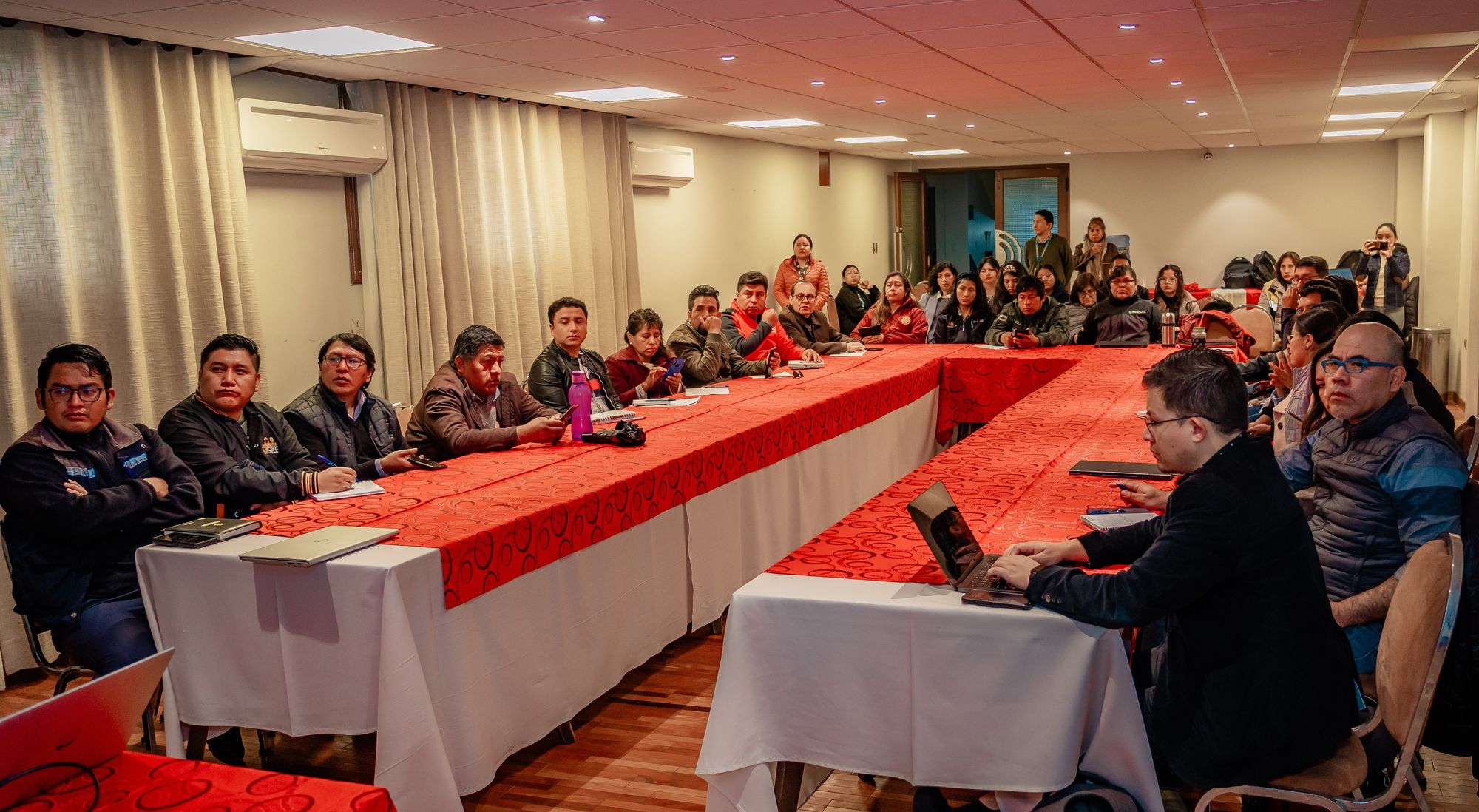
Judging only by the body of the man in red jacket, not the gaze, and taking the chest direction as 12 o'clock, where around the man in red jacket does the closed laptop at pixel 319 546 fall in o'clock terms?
The closed laptop is roughly at 2 o'clock from the man in red jacket.

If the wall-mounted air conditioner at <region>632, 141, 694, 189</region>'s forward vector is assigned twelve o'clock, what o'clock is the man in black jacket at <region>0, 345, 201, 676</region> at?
The man in black jacket is roughly at 2 o'clock from the wall-mounted air conditioner.

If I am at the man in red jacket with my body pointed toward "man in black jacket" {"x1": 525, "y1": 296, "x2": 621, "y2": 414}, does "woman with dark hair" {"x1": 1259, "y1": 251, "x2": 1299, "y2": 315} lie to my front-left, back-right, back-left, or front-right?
back-left

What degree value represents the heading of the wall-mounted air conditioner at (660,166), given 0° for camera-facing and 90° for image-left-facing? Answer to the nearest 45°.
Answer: approximately 315°

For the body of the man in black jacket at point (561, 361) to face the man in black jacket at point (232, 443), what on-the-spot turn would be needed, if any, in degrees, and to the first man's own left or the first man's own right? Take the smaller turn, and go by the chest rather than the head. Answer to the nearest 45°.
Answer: approximately 90° to the first man's own right

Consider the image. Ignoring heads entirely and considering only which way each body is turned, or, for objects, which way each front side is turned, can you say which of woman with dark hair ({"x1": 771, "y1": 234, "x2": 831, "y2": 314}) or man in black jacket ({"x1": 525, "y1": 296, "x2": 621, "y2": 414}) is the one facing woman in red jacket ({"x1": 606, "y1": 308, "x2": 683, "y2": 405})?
the woman with dark hair

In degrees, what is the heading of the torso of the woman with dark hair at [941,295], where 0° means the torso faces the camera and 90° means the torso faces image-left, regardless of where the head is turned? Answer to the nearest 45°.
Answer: approximately 0°

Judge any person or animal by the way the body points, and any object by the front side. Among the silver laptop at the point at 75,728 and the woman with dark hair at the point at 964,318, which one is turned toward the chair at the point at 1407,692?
the woman with dark hair

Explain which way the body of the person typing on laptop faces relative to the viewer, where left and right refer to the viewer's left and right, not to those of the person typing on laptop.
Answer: facing to the left of the viewer

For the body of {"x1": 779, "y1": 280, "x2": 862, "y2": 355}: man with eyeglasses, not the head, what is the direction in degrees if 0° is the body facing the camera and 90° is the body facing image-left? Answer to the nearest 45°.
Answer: approximately 315°

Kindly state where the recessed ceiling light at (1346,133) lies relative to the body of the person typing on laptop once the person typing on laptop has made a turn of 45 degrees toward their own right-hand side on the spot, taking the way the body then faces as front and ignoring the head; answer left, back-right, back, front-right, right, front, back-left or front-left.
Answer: front-right

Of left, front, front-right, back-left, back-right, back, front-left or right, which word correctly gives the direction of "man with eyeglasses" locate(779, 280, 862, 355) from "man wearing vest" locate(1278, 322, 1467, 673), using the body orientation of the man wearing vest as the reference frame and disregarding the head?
right

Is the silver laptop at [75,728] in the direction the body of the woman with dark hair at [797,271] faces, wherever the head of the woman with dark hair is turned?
yes

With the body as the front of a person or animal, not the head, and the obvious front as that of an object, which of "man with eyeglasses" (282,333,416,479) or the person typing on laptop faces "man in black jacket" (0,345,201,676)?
the person typing on laptop
